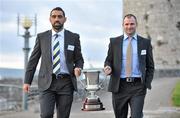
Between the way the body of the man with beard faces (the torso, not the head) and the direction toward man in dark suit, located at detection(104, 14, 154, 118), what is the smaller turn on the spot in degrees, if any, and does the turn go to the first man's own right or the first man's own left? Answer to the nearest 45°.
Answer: approximately 90° to the first man's own left

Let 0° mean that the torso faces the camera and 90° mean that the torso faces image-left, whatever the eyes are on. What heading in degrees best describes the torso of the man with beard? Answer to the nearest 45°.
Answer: approximately 0°

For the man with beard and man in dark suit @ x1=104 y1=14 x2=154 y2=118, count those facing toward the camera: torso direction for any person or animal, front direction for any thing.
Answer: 2

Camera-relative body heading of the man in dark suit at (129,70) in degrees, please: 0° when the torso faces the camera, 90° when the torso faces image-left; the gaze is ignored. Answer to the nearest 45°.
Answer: approximately 0°

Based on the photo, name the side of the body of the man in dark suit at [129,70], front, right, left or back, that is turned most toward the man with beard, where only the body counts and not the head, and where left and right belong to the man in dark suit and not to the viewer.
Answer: right
